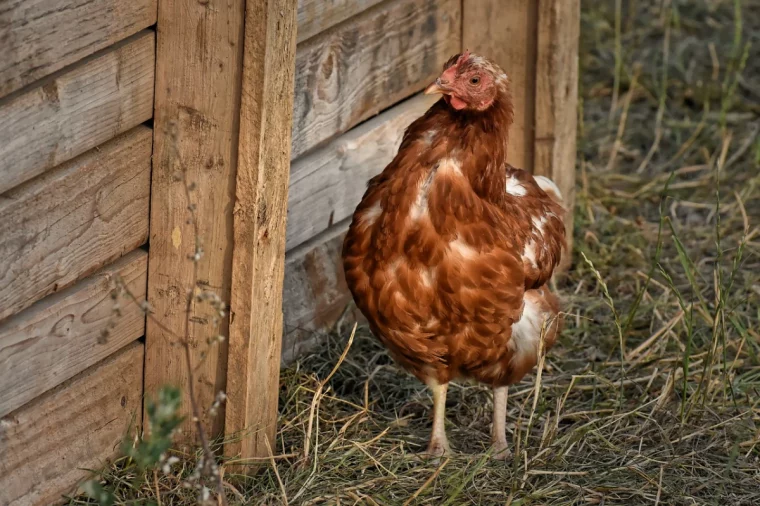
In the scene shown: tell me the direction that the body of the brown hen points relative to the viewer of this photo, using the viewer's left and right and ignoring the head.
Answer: facing the viewer and to the left of the viewer
